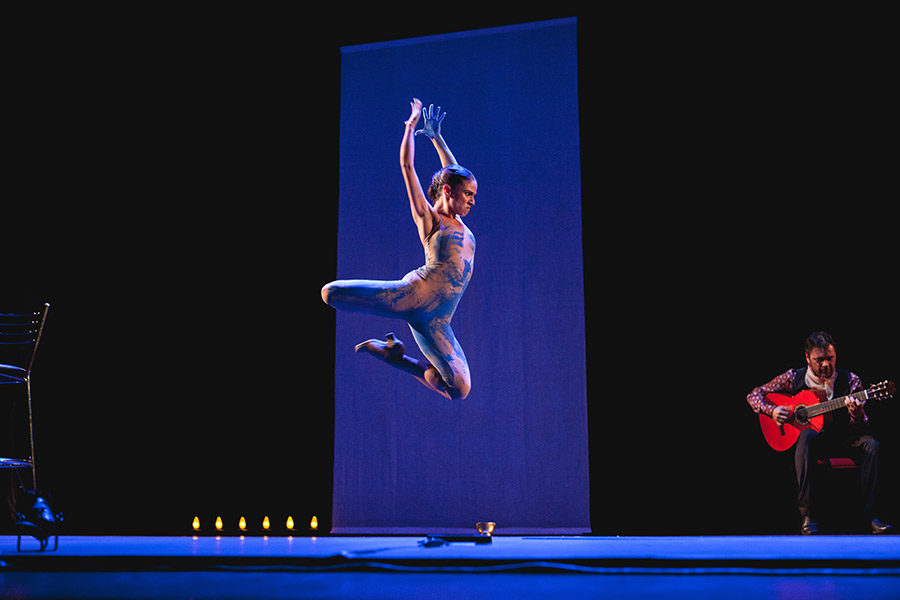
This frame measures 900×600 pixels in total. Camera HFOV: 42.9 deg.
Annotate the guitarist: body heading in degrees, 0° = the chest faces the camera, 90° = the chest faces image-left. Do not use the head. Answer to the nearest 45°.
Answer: approximately 0°

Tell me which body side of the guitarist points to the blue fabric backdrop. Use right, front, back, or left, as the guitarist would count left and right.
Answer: right

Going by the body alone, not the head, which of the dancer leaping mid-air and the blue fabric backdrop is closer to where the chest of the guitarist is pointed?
the dancer leaping mid-air

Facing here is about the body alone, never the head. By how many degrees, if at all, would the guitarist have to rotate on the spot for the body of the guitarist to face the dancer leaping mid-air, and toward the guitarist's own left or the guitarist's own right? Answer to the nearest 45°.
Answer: approximately 45° to the guitarist's own right
